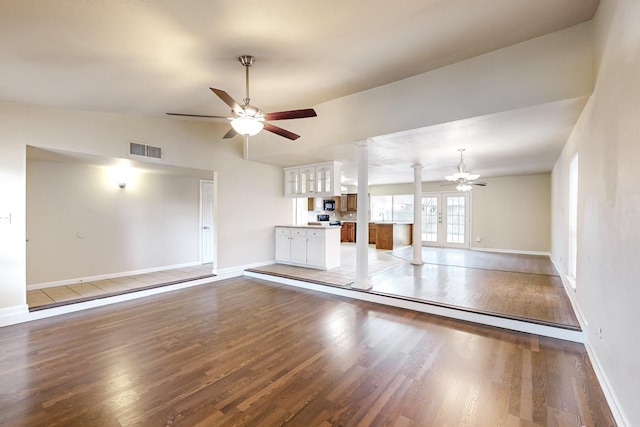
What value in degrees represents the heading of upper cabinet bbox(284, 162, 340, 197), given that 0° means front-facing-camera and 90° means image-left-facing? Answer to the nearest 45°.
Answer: approximately 45°

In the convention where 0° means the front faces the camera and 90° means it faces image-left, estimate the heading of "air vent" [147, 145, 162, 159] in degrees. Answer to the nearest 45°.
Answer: approximately 315°

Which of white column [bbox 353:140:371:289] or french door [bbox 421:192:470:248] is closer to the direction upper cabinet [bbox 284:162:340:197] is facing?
the white column

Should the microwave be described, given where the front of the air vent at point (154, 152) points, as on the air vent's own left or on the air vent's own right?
on the air vent's own left

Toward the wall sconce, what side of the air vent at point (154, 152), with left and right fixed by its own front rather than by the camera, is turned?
back

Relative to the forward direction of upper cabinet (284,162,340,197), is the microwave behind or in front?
behind

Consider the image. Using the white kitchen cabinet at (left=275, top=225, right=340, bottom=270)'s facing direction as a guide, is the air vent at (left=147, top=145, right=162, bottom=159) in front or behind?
in front

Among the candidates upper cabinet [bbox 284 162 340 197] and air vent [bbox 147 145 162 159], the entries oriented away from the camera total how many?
0

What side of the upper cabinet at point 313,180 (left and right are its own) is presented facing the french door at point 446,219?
back

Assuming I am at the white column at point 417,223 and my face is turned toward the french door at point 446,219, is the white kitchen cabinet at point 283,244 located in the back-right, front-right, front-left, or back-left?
back-left

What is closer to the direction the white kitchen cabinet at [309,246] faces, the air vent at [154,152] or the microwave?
the air vent

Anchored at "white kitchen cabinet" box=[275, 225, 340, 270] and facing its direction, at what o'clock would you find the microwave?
The microwave is roughly at 5 o'clock from the white kitchen cabinet.

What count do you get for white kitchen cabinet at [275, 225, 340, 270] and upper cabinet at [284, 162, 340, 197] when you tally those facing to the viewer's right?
0

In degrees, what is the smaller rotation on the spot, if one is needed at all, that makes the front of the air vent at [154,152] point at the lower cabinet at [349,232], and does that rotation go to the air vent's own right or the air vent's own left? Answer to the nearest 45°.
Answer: approximately 90° to the air vent's own left

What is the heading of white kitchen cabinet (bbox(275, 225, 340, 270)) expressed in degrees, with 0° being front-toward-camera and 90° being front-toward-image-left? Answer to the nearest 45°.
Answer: approximately 45°
